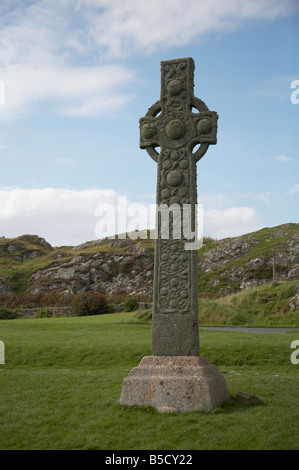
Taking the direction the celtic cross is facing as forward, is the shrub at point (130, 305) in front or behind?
behind

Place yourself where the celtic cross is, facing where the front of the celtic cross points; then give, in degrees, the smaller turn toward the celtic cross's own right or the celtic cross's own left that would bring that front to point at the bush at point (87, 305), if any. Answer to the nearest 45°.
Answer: approximately 180°

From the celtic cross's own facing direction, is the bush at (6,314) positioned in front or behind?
behind

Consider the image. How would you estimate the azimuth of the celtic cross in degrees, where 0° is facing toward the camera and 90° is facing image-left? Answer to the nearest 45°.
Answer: approximately 0°
